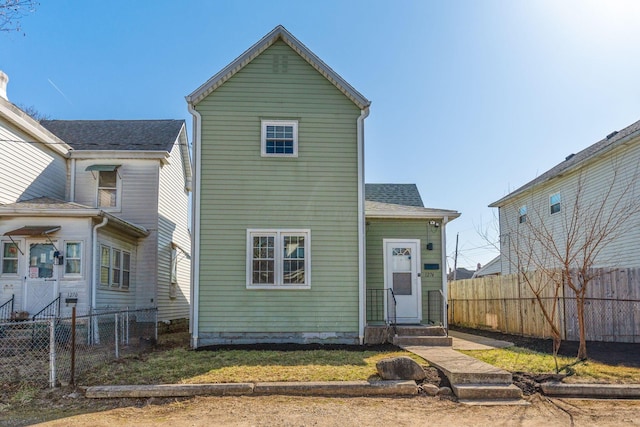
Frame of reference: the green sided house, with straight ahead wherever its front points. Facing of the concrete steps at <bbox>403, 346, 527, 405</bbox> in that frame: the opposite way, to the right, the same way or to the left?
the same way

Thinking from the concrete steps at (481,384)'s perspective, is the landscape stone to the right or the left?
on its right

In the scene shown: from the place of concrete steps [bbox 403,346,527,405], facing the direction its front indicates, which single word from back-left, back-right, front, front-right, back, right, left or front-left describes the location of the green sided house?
back-right

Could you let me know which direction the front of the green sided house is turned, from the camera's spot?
facing the viewer

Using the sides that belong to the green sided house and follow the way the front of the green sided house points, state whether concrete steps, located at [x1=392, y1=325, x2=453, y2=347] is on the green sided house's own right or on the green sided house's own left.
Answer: on the green sided house's own left

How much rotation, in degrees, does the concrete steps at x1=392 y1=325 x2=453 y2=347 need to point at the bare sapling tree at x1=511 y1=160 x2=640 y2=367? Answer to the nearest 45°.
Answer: approximately 135° to its left

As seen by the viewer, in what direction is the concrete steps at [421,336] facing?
toward the camera

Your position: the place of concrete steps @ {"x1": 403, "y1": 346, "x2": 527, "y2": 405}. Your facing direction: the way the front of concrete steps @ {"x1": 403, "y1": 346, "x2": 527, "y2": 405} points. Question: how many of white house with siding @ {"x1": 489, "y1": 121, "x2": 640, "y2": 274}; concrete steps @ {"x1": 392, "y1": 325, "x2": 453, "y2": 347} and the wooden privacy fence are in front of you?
0

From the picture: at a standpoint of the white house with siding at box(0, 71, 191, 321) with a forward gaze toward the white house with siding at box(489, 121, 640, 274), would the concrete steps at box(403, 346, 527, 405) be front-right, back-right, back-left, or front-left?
front-right

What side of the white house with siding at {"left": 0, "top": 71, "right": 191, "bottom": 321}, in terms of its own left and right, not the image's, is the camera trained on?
front

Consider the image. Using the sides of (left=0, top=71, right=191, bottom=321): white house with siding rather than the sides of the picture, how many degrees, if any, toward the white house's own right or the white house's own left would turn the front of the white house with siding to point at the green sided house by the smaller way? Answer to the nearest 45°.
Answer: approximately 45° to the white house's own left

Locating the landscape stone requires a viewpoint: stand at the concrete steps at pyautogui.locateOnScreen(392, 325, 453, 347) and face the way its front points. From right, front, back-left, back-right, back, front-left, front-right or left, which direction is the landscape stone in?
front

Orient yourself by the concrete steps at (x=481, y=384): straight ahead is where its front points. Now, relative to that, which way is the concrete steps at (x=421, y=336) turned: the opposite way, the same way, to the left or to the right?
the same way
